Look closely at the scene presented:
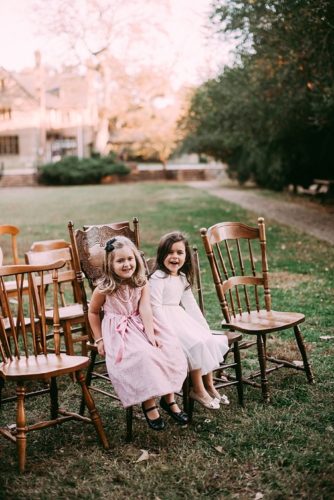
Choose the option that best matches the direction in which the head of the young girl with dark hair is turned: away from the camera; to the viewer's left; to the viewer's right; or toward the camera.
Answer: toward the camera

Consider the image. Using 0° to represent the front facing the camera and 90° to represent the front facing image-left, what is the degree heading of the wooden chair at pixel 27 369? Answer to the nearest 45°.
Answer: approximately 315°

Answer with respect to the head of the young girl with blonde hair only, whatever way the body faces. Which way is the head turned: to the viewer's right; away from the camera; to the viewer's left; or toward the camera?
toward the camera

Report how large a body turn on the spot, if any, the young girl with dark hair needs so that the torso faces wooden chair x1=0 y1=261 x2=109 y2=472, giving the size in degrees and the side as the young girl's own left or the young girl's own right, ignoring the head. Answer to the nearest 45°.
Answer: approximately 90° to the young girl's own right

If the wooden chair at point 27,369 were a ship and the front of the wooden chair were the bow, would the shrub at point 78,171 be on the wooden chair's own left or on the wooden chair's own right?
on the wooden chair's own left

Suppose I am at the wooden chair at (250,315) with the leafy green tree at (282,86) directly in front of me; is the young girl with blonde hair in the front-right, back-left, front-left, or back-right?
back-left

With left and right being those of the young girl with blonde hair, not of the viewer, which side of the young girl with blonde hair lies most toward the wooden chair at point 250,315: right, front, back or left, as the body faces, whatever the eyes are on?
left

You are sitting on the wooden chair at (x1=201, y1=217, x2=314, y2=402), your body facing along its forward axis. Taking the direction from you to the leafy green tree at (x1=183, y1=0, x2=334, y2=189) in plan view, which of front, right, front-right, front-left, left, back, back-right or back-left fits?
back-left

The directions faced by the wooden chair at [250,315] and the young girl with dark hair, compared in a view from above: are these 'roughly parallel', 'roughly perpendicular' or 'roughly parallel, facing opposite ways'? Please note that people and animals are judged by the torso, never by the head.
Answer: roughly parallel

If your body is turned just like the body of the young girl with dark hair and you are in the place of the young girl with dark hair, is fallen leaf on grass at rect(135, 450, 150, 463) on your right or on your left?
on your right

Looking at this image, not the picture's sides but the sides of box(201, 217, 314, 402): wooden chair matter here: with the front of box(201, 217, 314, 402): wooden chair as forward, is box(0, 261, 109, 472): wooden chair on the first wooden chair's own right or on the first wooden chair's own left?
on the first wooden chair's own right

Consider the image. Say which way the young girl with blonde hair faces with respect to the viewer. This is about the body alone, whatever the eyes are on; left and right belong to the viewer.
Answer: facing the viewer and to the right of the viewer

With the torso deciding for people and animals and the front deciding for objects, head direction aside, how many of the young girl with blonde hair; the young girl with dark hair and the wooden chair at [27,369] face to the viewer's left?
0

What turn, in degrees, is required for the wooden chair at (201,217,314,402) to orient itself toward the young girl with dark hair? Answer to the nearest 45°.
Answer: approximately 90° to its right

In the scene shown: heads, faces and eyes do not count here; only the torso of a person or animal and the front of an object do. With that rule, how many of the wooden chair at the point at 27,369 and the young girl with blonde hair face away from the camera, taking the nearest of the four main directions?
0

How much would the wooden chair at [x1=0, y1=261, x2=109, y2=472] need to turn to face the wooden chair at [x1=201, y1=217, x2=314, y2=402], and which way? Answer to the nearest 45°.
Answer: approximately 90° to its left
